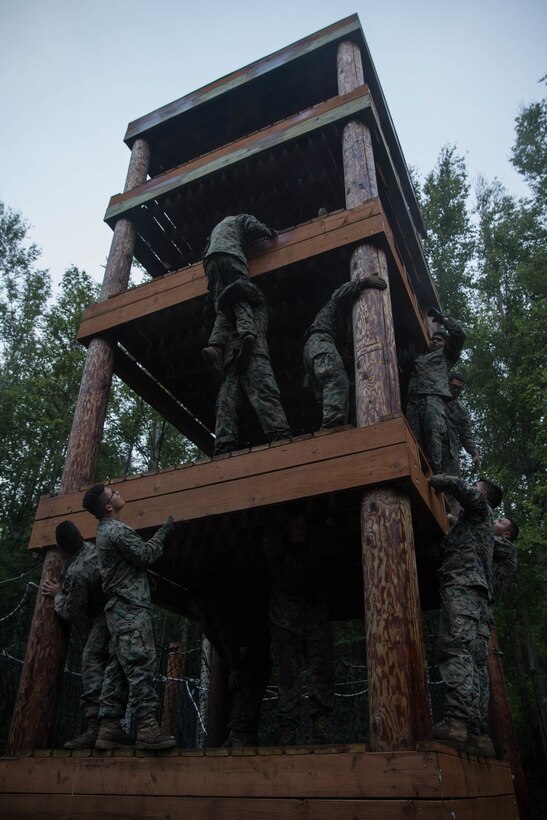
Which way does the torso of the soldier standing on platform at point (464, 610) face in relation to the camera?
to the viewer's left

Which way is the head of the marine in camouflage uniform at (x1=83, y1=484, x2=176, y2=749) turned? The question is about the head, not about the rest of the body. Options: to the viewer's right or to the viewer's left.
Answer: to the viewer's right

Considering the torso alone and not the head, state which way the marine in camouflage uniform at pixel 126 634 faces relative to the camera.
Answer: to the viewer's right
